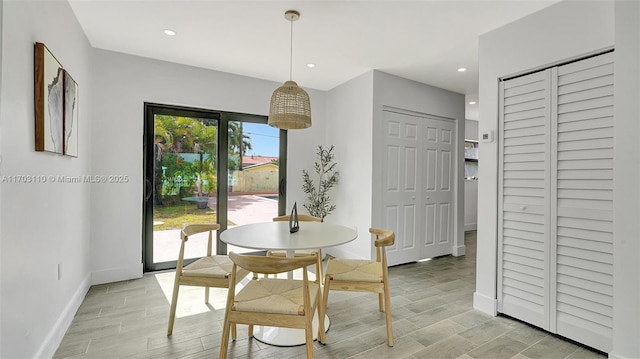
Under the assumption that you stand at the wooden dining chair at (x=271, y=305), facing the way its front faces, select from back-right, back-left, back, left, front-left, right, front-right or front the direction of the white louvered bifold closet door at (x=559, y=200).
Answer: right

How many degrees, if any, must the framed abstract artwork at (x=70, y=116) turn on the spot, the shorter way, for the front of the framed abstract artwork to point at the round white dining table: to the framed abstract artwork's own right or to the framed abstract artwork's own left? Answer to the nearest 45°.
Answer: approximately 45° to the framed abstract artwork's own right

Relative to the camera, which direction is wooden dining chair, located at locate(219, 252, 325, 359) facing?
away from the camera

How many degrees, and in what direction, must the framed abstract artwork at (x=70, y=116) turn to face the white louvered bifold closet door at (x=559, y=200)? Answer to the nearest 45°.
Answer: approximately 45° to its right

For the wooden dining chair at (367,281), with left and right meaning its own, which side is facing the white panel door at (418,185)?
right

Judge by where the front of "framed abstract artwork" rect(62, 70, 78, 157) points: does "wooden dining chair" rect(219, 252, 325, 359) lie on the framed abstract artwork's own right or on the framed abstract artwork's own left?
on the framed abstract artwork's own right

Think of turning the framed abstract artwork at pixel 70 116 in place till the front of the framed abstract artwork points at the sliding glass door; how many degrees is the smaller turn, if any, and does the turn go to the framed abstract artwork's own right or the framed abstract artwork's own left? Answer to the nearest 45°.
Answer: approximately 45° to the framed abstract artwork's own left

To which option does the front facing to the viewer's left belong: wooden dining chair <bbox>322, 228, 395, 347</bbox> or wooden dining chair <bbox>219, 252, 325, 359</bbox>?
wooden dining chair <bbox>322, 228, 395, 347</bbox>

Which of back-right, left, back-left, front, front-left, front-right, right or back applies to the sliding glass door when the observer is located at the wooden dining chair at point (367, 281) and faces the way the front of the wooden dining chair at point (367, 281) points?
front-right

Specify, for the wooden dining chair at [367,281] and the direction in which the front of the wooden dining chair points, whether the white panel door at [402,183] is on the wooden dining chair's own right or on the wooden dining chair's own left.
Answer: on the wooden dining chair's own right

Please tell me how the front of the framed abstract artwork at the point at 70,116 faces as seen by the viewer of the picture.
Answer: facing to the right of the viewer

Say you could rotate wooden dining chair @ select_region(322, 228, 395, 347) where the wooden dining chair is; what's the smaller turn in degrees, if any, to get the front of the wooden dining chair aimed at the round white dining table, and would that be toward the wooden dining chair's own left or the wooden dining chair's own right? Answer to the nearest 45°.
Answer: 0° — it already faces it

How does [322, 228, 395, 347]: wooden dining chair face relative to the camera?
to the viewer's left

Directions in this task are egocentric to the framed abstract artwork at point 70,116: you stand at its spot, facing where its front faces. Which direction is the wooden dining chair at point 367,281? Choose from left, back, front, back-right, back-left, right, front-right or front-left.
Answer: front-right

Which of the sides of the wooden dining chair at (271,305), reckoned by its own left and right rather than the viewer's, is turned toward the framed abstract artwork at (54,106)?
left
